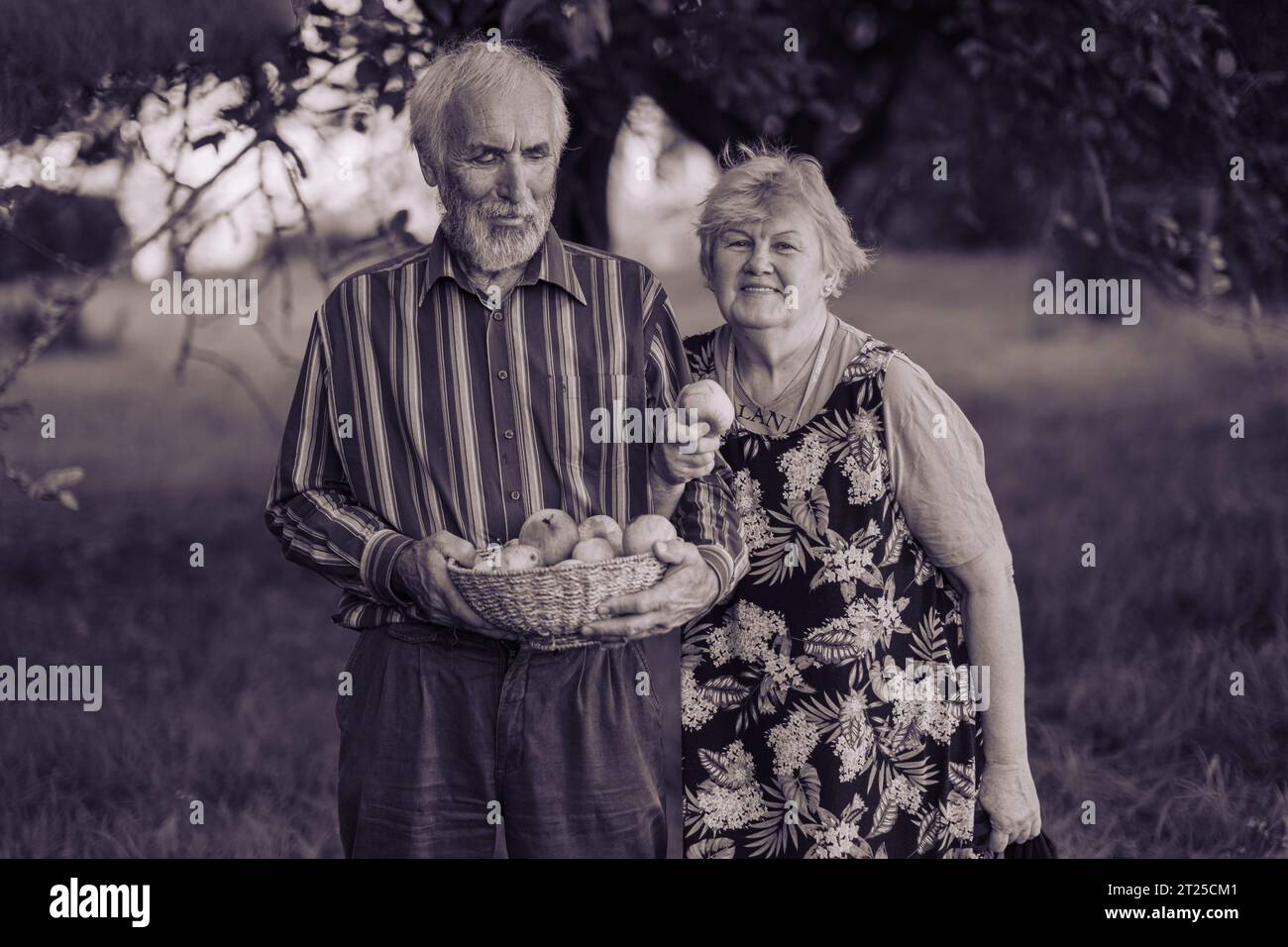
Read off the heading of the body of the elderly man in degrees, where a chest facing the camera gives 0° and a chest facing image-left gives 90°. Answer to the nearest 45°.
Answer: approximately 0°
